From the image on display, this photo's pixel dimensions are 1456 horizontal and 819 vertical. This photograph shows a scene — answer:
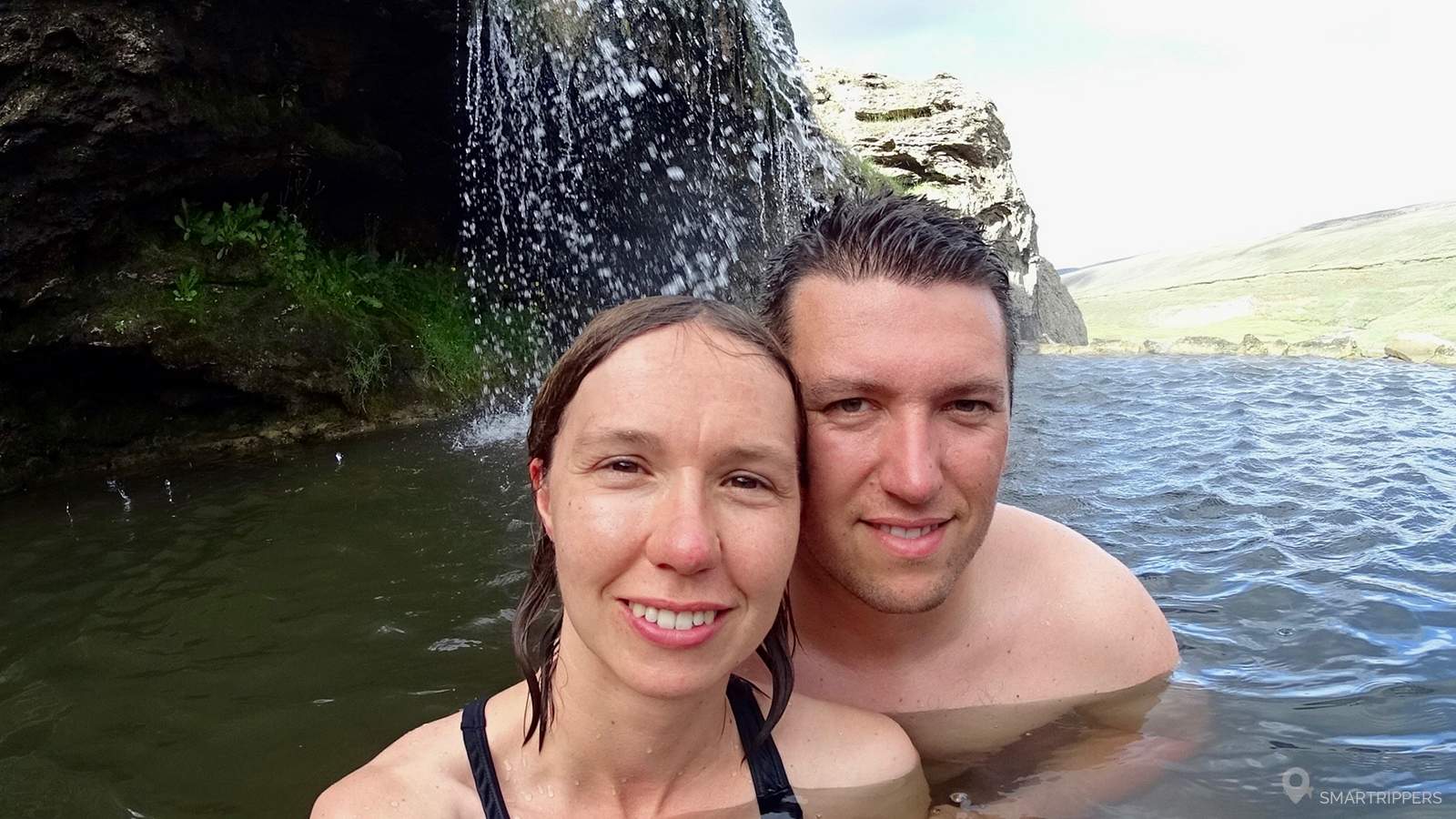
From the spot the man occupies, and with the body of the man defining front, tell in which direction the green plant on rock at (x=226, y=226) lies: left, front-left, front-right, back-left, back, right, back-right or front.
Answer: back-right

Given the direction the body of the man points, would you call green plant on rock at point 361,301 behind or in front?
behind

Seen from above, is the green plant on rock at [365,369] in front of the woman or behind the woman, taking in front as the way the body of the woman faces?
behind

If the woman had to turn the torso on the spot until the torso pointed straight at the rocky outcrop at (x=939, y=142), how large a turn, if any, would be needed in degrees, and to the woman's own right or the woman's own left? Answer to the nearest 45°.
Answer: approximately 180°

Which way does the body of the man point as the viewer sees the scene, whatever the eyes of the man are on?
toward the camera

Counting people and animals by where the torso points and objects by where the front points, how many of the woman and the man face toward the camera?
2

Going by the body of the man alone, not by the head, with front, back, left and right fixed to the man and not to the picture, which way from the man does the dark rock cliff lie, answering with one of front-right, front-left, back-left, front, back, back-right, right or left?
back-right

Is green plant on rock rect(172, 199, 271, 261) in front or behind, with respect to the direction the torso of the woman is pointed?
behind

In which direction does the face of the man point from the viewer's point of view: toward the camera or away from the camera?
toward the camera

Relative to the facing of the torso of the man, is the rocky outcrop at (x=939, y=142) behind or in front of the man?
behind

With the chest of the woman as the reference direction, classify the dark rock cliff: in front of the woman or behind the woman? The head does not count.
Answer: behind

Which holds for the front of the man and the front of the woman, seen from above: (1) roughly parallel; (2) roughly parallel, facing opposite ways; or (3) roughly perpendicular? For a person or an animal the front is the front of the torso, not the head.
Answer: roughly parallel

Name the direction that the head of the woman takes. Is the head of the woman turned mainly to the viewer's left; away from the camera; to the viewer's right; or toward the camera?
toward the camera

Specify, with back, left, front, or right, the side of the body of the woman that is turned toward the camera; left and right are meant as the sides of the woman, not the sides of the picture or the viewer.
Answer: front
